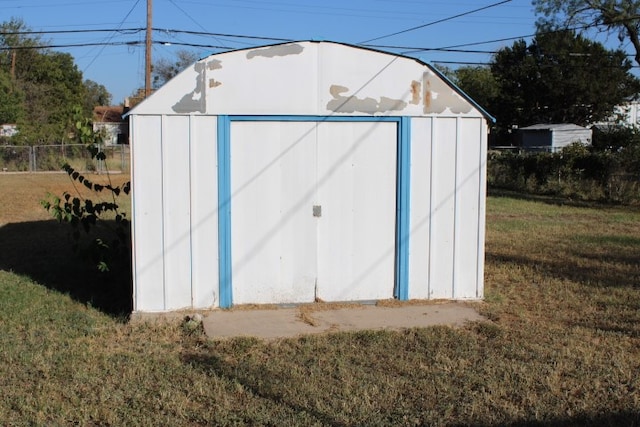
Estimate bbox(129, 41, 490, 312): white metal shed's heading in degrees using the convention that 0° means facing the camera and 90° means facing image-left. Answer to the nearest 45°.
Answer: approximately 0°

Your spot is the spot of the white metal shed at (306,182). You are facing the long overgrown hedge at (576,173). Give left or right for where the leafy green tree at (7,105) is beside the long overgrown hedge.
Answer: left

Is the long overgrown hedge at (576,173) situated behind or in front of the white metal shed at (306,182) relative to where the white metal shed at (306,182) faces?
behind

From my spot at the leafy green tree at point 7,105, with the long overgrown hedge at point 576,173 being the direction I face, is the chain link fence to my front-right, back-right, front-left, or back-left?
front-right

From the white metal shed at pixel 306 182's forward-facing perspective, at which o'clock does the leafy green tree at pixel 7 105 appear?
The leafy green tree is roughly at 5 o'clock from the white metal shed.

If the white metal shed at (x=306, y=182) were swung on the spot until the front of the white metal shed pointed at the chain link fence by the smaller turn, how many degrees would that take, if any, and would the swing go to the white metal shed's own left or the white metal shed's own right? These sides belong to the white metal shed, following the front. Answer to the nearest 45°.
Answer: approximately 135° to the white metal shed's own right
